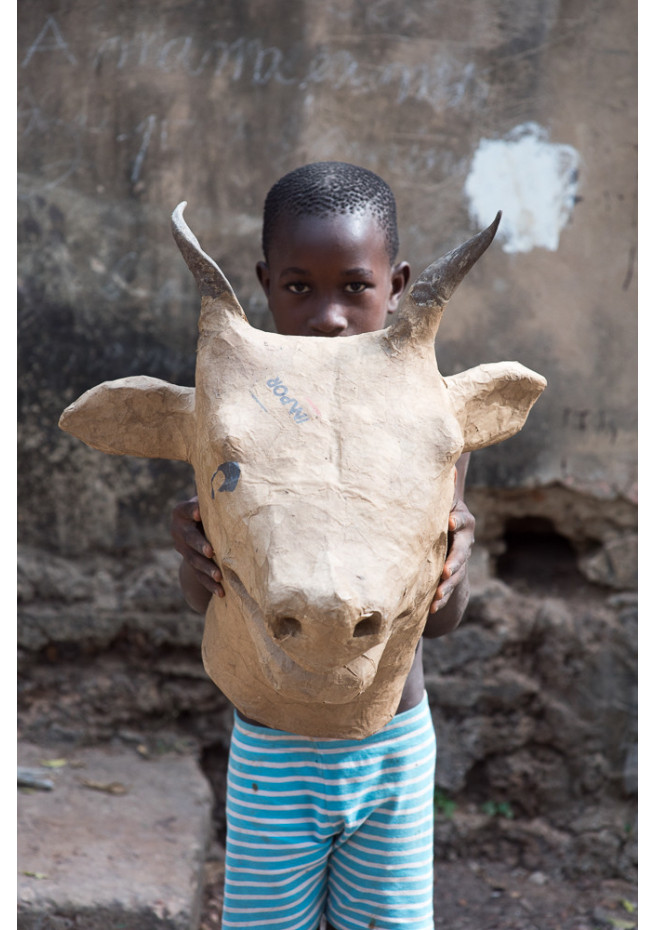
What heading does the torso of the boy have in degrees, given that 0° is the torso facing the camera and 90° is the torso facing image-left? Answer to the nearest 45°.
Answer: approximately 0°
